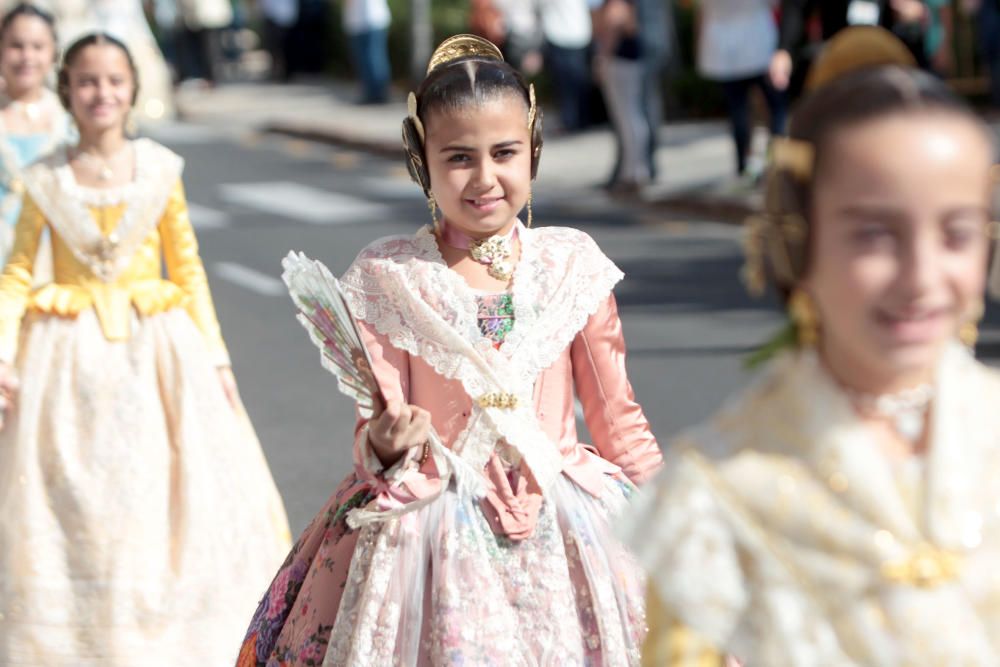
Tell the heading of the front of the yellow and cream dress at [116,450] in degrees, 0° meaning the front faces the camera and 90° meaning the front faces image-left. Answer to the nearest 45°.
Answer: approximately 0°

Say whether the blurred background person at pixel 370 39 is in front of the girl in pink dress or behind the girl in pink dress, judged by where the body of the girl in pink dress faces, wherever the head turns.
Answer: behind

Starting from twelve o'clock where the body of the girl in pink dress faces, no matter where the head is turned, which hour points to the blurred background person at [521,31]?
The blurred background person is roughly at 6 o'clock from the girl in pink dress.

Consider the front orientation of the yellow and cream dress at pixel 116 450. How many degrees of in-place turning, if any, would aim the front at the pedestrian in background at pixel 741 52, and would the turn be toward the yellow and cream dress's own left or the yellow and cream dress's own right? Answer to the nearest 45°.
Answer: approximately 135° to the yellow and cream dress's own left

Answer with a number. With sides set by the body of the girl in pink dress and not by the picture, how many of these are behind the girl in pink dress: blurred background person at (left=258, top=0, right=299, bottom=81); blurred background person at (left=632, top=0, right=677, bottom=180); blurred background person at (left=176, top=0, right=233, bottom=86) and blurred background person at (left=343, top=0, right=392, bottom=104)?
4

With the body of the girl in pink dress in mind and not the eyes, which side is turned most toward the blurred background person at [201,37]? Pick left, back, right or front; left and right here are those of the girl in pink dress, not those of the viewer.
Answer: back

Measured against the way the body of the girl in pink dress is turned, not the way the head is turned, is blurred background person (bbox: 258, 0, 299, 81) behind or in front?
behind

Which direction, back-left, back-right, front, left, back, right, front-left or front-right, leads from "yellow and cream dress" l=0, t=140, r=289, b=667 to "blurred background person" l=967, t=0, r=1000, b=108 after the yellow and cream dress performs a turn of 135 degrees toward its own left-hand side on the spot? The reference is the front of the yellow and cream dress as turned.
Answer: front
